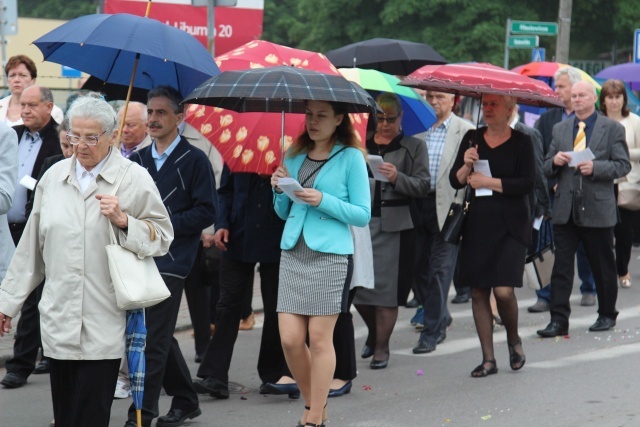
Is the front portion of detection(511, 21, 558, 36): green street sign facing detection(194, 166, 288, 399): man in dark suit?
yes

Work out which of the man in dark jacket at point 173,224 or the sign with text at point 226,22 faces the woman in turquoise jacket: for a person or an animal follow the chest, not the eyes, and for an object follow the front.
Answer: the sign with text

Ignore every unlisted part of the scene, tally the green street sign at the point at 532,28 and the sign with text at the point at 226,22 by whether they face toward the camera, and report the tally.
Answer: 2

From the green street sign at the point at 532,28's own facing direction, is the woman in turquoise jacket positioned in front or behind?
in front

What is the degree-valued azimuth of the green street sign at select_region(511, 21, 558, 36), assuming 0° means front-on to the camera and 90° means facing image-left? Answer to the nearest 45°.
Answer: approximately 0°

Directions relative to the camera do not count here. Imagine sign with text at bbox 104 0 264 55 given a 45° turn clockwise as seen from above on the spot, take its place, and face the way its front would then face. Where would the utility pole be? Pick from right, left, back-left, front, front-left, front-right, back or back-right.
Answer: back

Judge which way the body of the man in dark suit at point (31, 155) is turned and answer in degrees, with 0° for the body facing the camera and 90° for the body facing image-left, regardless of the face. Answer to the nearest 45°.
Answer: approximately 45°

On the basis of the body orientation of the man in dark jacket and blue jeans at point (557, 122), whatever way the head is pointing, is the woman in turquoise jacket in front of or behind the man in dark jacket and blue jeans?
in front

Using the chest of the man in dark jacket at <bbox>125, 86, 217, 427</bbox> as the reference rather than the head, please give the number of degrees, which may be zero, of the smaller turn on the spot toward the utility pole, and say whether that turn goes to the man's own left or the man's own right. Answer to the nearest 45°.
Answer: approximately 180°

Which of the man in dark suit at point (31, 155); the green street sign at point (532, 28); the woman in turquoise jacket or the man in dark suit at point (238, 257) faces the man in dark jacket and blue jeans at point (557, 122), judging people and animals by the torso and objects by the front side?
the green street sign

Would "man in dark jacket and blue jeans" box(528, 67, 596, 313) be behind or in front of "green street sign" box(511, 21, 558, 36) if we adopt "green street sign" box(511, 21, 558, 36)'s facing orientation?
in front
